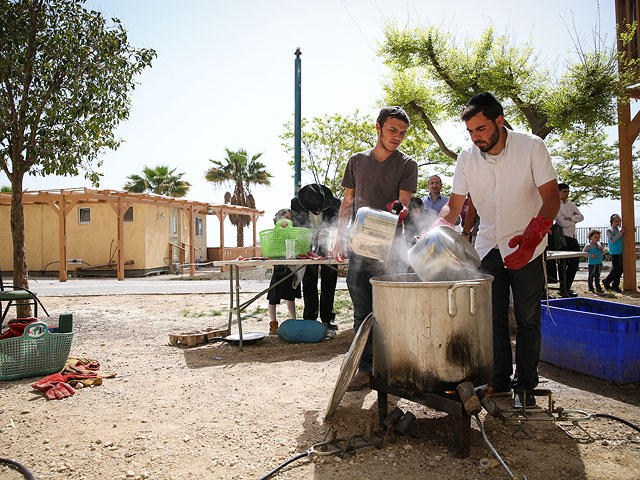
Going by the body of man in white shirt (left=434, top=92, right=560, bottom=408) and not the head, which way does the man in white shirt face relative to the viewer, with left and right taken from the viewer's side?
facing the viewer and to the left of the viewer

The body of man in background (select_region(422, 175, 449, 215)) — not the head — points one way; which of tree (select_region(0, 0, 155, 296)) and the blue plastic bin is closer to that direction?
the blue plastic bin

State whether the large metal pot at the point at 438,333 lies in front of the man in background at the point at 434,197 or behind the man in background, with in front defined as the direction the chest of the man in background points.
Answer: in front

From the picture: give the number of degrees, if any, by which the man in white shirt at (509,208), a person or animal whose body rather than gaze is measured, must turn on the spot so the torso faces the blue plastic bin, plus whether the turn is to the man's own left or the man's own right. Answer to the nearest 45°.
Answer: approximately 180°

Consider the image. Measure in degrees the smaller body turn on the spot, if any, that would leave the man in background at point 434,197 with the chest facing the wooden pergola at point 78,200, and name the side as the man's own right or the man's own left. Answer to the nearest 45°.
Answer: approximately 135° to the man's own right

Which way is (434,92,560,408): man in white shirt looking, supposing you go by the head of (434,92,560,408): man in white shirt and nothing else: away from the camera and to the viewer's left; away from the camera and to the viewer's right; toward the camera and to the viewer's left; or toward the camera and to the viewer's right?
toward the camera and to the viewer's left

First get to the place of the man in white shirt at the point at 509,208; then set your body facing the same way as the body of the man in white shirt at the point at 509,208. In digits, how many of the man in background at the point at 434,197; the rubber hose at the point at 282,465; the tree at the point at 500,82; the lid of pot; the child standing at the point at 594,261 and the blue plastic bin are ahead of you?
2
